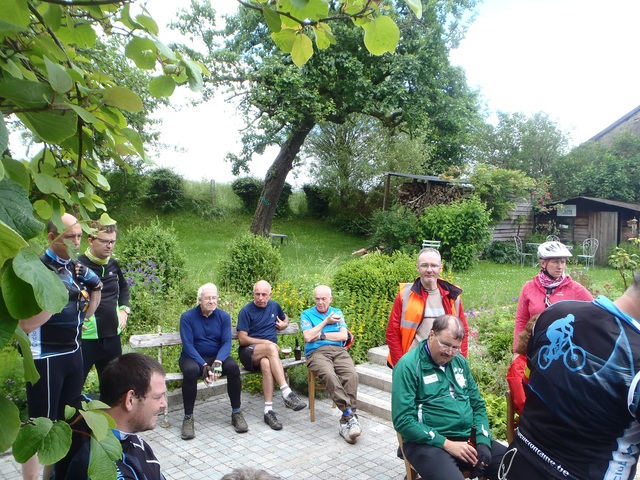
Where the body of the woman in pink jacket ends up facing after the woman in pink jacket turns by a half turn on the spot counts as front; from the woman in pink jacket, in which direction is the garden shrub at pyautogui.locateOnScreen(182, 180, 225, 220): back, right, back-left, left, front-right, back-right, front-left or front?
front-left

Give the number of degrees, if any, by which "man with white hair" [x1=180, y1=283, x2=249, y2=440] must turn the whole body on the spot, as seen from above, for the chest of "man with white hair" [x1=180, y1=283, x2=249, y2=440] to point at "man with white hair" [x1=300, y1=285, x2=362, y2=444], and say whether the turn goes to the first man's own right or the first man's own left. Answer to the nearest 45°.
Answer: approximately 90° to the first man's own left

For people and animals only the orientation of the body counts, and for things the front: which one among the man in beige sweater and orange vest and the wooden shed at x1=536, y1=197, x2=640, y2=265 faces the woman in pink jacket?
the wooden shed

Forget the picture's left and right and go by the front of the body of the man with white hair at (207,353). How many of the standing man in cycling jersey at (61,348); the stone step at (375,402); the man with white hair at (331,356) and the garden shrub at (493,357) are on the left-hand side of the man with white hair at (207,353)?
3

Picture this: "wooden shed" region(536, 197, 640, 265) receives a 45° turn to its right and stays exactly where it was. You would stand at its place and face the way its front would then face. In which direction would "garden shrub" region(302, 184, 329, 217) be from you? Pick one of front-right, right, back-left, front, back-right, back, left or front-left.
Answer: front-right

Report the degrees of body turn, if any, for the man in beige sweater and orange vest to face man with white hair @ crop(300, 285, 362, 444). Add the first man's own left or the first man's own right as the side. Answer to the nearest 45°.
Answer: approximately 135° to the first man's own right

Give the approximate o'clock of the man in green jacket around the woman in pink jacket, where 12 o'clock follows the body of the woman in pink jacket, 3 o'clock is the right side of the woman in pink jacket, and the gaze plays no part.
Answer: The man in green jacket is roughly at 1 o'clock from the woman in pink jacket.

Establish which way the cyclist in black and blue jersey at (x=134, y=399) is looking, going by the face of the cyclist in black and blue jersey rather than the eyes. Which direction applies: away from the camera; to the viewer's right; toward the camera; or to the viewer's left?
to the viewer's right

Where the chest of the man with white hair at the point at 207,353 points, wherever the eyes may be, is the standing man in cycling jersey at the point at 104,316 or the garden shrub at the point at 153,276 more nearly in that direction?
the standing man in cycling jersey

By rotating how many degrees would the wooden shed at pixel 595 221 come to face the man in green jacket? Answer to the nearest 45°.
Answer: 0° — it already faces them
